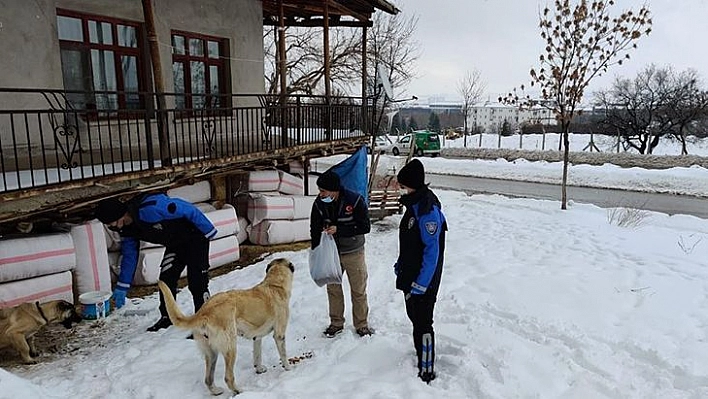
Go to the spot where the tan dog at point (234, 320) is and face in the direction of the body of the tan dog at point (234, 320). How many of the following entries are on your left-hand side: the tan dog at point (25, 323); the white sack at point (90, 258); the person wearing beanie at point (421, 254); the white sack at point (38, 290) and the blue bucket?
4

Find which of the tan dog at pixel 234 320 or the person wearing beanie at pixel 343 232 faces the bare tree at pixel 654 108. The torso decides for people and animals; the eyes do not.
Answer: the tan dog

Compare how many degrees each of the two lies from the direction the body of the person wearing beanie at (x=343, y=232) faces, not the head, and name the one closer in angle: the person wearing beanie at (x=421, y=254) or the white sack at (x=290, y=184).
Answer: the person wearing beanie

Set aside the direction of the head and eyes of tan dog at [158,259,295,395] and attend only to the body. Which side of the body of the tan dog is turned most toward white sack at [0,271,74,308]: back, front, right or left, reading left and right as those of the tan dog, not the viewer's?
left

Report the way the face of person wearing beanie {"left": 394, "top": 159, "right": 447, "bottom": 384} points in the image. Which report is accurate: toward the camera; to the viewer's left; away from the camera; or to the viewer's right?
to the viewer's left

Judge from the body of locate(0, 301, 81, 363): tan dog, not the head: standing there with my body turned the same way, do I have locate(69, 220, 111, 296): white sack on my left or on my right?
on my left

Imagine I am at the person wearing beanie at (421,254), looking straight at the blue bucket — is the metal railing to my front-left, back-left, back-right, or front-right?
front-right

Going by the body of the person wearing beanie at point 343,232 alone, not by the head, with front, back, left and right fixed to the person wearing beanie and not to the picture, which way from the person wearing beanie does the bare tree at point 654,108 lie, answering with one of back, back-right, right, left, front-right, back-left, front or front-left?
back

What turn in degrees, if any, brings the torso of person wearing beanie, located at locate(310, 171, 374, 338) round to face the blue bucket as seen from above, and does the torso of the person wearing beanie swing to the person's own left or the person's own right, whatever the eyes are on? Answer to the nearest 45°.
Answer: approximately 45° to the person's own right

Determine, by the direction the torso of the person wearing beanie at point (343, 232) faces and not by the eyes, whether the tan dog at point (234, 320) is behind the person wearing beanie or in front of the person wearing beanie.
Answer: in front

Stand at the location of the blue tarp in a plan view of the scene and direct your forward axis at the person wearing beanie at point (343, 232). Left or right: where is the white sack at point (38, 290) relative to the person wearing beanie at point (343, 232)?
right

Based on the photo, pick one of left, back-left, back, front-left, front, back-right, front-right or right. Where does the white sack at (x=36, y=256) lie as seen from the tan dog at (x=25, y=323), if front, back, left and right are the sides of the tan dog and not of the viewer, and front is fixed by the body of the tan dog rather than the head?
left

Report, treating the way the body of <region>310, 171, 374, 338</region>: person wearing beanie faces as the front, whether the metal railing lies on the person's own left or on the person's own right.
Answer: on the person's own right

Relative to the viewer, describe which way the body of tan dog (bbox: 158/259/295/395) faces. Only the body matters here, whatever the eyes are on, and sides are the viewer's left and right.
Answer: facing away from the viewer and to the right of the viewer

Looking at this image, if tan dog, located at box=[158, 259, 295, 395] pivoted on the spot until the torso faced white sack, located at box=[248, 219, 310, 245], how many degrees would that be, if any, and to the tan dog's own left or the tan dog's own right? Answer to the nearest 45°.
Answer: approximately 45° to the tan dog's own left

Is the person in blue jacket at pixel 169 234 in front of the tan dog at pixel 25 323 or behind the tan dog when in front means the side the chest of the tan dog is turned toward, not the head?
in front

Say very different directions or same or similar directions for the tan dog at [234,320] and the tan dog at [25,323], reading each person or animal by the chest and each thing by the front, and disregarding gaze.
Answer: same or similar directions

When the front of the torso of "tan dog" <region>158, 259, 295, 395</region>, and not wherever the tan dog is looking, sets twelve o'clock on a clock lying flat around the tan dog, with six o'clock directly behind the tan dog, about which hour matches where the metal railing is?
The metal railing is roughly at 10 o'clock from the tan dog.

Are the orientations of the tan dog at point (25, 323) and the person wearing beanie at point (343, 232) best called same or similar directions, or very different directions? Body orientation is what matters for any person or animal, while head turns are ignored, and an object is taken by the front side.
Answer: very different directions

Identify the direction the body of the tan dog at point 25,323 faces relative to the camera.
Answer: to the viewer's right

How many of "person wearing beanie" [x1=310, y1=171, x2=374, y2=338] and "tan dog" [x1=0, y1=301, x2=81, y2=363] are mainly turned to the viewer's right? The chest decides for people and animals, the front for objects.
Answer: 1

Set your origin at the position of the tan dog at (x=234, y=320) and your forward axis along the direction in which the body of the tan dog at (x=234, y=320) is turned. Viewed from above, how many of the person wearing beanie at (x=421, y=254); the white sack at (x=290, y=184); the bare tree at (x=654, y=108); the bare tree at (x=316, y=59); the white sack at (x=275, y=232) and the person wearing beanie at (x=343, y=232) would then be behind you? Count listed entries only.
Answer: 0
